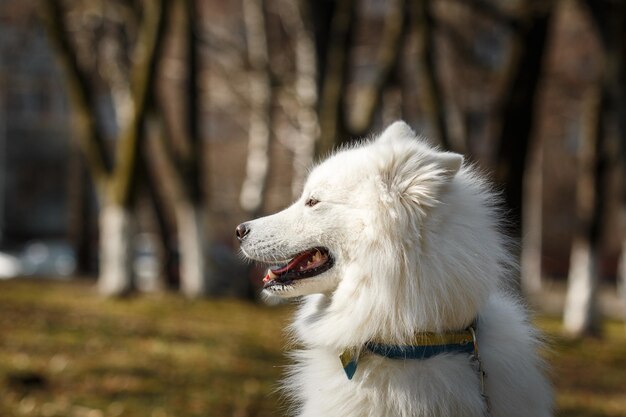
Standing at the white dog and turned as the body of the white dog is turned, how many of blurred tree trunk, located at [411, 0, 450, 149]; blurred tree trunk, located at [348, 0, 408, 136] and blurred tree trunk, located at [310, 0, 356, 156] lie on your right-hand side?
3

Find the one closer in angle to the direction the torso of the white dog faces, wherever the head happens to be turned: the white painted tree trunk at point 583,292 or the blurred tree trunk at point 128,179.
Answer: the blurred tree trunk

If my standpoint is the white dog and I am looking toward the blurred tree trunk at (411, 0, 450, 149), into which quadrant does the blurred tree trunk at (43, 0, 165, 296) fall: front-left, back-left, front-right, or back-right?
front-left

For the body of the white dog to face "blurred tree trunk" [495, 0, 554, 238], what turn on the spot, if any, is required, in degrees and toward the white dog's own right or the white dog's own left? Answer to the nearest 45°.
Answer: approximately 90° to the white dog's own right

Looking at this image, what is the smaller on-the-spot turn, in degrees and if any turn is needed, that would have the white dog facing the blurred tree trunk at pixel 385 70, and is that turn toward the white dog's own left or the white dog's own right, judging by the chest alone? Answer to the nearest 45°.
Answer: approximately 90° to the white dog's own right

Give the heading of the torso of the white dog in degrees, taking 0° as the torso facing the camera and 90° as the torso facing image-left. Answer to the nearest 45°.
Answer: approximately 90°

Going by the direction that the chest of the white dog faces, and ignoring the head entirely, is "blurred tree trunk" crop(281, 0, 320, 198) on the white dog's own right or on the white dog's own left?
on the white dog's own right
